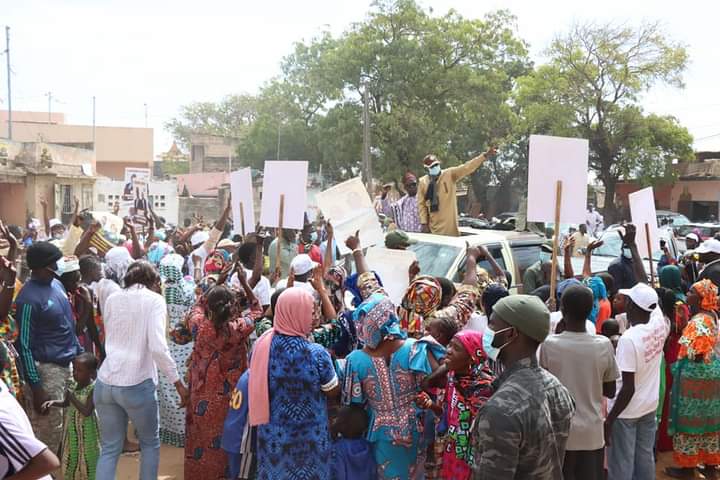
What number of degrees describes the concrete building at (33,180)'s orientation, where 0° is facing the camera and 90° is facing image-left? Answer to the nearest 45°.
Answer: approximately 315°

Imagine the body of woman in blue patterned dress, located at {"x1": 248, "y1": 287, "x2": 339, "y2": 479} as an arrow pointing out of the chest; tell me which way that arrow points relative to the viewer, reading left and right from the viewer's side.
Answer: facing away from the viewer

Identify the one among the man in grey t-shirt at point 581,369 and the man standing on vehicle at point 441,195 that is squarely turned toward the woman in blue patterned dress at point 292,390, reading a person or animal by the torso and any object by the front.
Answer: the man standing on vehicle

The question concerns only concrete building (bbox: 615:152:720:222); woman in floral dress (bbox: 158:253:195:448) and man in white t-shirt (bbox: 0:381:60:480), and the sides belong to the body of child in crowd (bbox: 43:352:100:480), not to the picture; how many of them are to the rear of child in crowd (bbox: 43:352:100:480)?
2

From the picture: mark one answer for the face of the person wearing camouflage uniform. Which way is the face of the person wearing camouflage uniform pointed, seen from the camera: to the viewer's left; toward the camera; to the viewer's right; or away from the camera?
to the viewer's left

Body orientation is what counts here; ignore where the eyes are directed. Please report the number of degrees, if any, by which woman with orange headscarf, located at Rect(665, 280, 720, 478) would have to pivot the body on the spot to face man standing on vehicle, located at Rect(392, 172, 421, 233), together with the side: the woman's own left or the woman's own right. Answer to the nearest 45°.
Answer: approximately 45° to the woman's own right

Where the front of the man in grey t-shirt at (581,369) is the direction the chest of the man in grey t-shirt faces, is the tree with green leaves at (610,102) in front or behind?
in front

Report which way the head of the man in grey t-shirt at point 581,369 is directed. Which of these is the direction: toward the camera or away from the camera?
away from the camera

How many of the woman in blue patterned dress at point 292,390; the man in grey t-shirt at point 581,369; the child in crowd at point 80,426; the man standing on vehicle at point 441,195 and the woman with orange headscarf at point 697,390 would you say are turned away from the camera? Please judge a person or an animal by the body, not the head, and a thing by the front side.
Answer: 2

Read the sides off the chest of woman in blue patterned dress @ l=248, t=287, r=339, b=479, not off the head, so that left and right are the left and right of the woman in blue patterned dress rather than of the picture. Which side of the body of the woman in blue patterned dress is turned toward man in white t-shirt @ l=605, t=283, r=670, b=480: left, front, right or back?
right

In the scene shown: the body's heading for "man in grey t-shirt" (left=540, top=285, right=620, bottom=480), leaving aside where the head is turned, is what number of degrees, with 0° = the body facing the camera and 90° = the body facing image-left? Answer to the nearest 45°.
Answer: approximately 180°

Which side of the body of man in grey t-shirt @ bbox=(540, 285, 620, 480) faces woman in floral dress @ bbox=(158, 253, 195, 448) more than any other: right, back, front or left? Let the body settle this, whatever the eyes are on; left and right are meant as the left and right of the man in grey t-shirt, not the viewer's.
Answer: left

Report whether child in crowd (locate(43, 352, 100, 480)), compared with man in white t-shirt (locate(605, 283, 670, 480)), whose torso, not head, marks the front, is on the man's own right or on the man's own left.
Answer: on the man's own left
